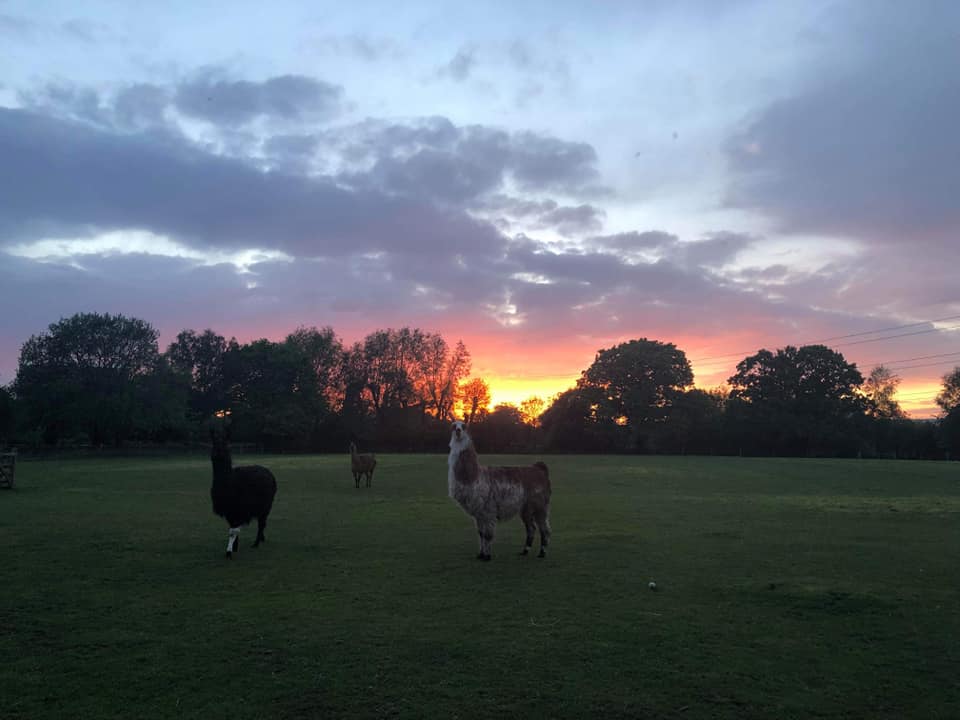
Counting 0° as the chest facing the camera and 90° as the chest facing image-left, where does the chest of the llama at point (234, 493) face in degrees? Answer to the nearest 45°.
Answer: approximately 45°

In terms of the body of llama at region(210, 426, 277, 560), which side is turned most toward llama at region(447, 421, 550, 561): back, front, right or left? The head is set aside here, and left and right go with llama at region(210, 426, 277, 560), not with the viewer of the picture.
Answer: left
